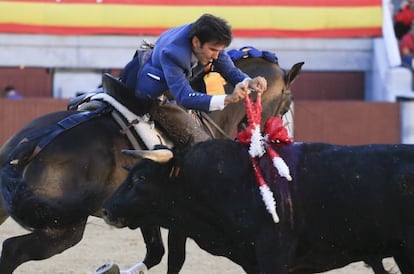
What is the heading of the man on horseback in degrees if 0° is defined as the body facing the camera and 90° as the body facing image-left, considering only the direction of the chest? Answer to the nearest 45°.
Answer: approximately 315°

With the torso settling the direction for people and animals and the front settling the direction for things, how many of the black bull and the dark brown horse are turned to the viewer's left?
1

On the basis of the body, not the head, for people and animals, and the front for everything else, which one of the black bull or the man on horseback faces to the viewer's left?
the black bull

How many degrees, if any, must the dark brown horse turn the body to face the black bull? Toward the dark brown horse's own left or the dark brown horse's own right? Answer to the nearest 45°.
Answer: approximately 45° to the dark brown horse's own right

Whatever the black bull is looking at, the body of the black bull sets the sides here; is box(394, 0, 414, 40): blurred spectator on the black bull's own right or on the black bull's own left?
on the black bull's own right

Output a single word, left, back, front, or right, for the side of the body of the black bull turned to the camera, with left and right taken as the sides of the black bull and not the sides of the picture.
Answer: left

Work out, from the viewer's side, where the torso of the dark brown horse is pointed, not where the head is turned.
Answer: to the viewer's right

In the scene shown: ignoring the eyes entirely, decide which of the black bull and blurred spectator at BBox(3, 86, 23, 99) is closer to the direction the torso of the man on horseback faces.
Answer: the black bull

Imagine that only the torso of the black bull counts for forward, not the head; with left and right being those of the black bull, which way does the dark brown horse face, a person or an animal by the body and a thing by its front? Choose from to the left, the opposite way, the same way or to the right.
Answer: the opposite way
